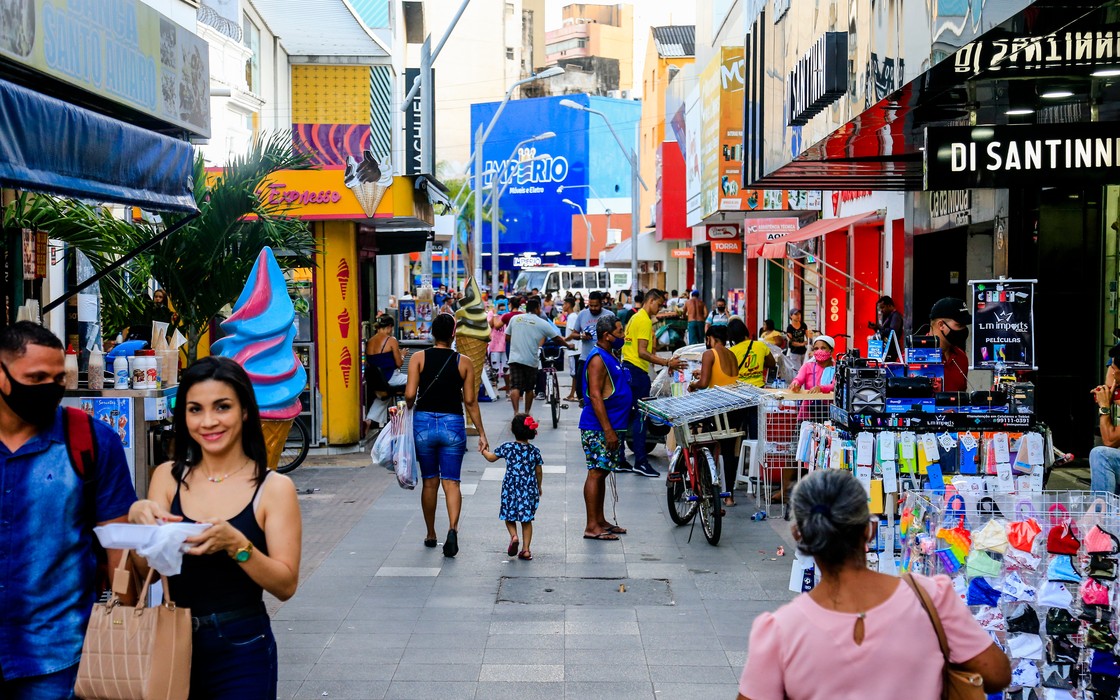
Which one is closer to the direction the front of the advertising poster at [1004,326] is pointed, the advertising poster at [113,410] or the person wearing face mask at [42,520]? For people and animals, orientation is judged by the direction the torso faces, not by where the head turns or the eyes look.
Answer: the person wearing face mask

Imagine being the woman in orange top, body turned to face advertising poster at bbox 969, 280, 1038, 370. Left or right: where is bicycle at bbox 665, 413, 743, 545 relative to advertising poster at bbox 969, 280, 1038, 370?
right

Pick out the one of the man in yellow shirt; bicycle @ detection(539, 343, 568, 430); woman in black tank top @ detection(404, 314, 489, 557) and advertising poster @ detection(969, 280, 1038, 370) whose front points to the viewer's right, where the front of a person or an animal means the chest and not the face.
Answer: the man in yellow shirt

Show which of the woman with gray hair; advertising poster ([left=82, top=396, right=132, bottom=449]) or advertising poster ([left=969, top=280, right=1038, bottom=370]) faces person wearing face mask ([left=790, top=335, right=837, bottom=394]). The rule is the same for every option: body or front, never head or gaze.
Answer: the woman with gray hair

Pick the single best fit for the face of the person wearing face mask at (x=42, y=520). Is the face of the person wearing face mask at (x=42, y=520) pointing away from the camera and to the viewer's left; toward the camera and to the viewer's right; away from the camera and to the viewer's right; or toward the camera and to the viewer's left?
toward the camera and to the viewer's right

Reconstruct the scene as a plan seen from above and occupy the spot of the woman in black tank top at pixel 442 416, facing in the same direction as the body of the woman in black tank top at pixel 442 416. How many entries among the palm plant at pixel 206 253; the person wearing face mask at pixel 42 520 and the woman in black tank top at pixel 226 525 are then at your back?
2

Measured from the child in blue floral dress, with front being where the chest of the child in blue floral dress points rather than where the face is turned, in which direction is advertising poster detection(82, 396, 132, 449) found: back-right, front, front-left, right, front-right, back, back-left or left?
back-left

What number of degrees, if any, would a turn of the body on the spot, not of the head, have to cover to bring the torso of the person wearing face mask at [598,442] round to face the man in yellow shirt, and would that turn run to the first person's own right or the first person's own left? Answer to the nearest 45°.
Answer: approximately 90° to the first person's own left

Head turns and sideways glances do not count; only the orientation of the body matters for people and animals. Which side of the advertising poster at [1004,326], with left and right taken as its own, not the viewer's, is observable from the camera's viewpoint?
front

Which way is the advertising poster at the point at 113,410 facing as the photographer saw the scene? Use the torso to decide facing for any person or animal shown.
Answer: facing the viewer

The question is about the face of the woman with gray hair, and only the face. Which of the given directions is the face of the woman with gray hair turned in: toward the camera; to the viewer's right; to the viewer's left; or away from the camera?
away from the camera

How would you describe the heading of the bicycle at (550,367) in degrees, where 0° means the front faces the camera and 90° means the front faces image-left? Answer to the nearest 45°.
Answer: approximately 180°

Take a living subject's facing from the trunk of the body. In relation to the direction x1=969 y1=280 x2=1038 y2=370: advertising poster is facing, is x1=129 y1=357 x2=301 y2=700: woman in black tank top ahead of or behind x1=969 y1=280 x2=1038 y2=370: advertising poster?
ahead

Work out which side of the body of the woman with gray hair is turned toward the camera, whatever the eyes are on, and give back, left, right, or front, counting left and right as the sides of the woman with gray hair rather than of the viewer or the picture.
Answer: back
